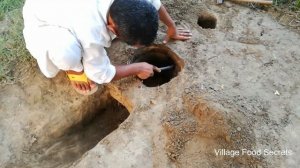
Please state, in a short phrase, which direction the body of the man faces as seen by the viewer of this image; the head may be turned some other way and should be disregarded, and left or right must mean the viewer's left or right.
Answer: facing the viewer and to the right of the viewer

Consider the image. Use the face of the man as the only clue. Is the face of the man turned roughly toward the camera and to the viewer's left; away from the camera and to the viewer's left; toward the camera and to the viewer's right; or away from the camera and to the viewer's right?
toward the camera and to the viewer's right
